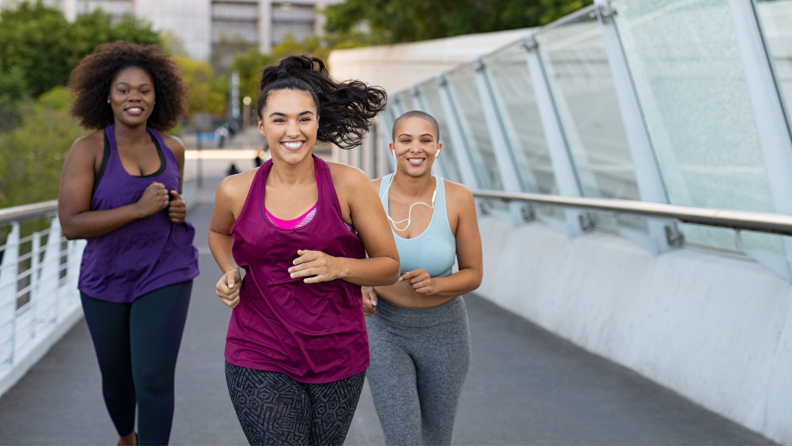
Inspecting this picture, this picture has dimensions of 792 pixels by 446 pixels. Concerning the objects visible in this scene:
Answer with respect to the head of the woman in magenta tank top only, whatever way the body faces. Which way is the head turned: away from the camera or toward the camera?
toward the camera

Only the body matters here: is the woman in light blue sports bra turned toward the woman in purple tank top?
no

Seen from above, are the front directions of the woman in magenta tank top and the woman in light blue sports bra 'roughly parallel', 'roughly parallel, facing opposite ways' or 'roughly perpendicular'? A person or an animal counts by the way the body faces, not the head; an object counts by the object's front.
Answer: roughly parallel

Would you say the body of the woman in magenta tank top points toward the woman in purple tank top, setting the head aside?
no

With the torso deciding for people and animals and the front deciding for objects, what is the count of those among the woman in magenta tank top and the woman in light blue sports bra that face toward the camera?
2

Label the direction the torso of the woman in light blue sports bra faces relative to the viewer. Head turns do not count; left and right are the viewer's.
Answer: facing the viewer

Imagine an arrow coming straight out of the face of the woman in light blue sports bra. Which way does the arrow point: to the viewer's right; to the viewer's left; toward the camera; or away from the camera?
toward the camera

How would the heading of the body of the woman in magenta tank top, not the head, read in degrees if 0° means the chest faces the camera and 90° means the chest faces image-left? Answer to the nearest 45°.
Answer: approximately 0°

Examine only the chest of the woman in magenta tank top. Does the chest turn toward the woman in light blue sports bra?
no
